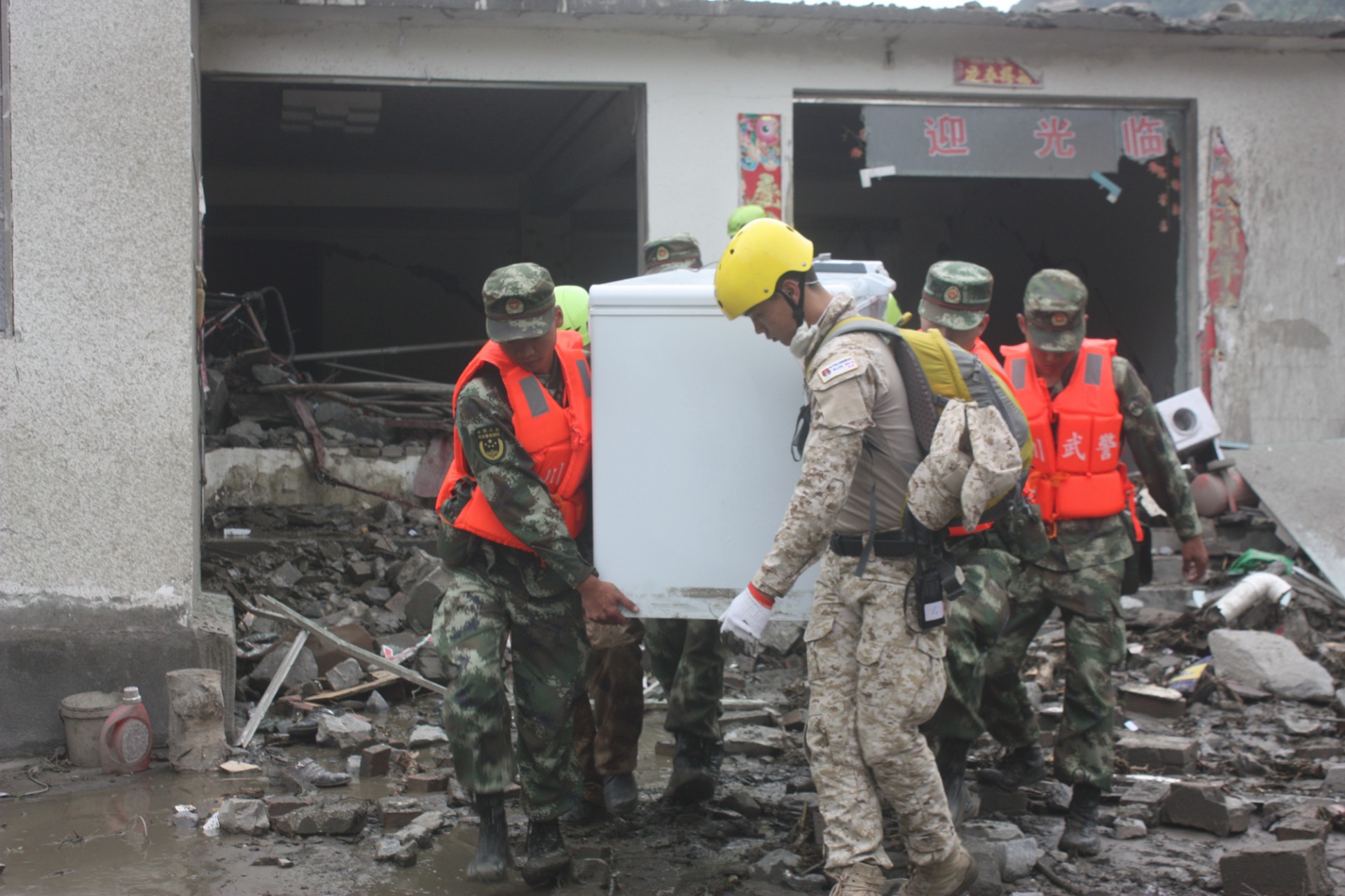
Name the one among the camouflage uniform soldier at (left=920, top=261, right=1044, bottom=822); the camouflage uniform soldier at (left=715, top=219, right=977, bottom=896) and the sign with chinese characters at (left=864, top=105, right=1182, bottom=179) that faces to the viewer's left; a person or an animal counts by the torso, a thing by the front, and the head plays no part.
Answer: the camouflage uniform soldier at (left=715, top=219, right=977, bottom=896)

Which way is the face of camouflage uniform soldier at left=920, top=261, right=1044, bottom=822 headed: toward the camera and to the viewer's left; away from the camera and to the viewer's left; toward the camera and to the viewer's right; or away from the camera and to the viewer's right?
toward the camera and to the viewer's left

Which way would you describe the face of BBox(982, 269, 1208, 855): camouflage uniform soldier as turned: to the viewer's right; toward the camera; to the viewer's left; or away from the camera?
toward the camera

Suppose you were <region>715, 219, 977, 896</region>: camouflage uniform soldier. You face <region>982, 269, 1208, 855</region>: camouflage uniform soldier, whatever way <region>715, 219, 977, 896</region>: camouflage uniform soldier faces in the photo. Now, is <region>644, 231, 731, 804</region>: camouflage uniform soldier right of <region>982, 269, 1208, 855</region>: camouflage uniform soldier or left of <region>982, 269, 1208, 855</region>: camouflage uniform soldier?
left

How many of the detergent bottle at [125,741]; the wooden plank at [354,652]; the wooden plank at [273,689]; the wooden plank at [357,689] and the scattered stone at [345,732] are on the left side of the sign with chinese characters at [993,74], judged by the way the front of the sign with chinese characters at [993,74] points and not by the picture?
0

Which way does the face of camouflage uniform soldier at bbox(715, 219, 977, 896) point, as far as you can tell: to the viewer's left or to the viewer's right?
to the viewer's left

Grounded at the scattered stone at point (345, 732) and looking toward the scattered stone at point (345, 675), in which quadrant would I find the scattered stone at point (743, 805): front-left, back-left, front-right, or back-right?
back-right

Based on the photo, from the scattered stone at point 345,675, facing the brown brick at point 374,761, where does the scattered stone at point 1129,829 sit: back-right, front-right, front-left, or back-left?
front-left

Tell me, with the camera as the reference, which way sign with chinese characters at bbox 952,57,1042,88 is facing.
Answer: facing the viewer

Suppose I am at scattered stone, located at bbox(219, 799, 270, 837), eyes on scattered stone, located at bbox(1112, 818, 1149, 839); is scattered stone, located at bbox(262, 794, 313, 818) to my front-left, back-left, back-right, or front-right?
front-left

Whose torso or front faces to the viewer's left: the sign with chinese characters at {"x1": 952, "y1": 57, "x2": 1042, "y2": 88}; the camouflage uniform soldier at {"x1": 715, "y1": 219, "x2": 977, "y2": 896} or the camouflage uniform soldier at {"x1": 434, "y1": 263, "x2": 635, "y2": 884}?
the camouflage uniform soldier at {"x1": 715, "y1": 219, "x2": 977, "y2": 896}

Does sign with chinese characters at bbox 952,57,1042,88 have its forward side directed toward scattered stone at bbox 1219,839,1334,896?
yes
